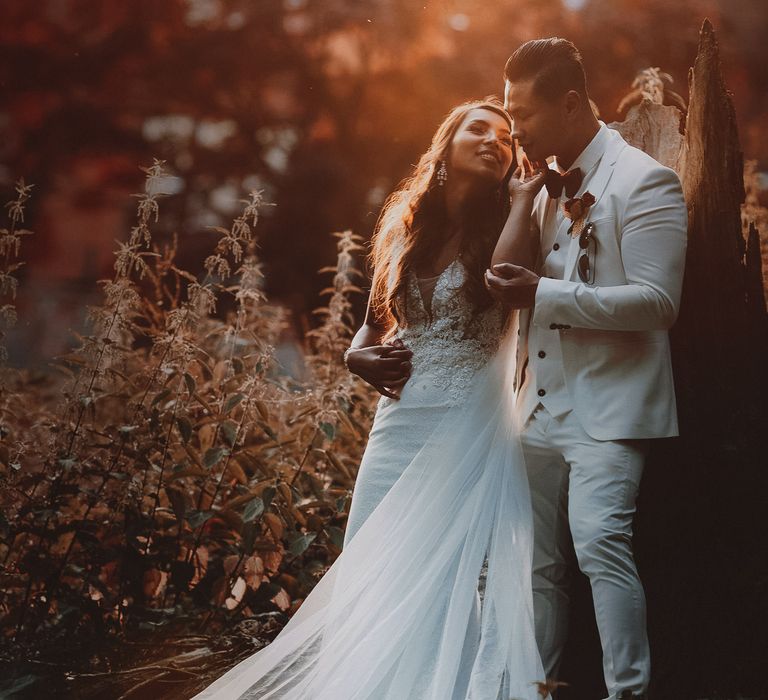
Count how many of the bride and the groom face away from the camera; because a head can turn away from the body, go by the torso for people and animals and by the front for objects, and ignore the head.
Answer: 0

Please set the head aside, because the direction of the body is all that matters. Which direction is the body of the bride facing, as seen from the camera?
toward the camera

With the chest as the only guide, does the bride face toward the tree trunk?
no

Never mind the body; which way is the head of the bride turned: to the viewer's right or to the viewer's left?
to the viewer's right

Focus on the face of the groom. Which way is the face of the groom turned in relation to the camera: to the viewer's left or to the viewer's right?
to the viewer's left

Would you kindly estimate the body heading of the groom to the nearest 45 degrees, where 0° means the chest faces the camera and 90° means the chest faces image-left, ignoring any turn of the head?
approximately 45°

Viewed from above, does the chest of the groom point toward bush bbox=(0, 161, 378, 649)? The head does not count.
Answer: no
